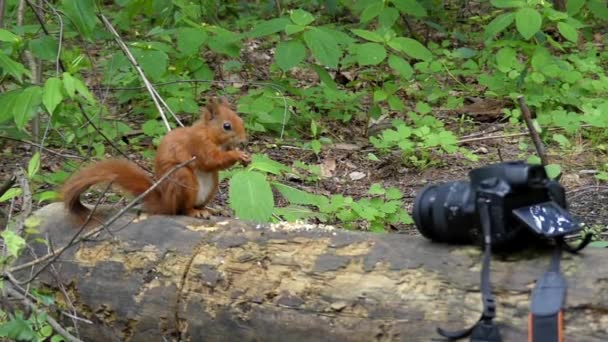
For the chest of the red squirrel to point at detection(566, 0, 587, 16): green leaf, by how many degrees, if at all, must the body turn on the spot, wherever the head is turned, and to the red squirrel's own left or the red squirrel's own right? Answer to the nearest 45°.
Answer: approximately 45° to the red squirrel's own left

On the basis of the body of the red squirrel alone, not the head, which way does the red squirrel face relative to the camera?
to the viewer's right

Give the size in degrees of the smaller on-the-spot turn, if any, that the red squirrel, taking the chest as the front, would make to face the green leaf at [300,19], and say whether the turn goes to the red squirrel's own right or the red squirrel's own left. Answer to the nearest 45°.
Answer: approximately 45° to the red squirrel's own left

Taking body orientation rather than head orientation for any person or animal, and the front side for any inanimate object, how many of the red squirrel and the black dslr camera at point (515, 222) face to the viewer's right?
1

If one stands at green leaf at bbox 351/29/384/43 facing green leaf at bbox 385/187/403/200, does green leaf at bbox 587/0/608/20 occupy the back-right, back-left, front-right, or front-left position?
back-left

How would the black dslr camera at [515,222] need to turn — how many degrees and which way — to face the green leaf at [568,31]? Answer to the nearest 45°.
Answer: approximately 45° to its right

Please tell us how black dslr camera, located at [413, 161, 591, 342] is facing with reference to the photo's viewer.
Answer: facing away from the viewer and to the left of the viewer
